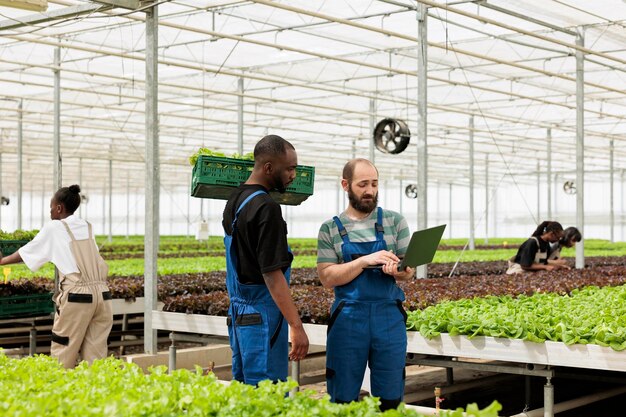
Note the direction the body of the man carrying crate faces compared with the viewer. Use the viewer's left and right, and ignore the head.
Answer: facing away from the viewer and to the right of the viewer

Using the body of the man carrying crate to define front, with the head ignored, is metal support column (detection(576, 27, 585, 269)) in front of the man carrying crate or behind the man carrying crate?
in front

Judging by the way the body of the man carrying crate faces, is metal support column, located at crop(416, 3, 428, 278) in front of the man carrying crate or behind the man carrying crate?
in front

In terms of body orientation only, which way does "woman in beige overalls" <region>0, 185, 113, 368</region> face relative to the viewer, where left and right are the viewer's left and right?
facing away from the viewer and to the left of the viewer

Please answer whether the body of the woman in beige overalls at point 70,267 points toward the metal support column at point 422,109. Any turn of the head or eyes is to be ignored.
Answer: no

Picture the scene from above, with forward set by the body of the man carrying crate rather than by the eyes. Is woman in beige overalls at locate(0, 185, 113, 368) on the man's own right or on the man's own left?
on the man's own left

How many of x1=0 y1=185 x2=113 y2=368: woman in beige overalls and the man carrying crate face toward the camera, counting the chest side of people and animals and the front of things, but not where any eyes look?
0

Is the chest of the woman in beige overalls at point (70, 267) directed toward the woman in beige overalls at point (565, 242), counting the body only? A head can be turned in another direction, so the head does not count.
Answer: no

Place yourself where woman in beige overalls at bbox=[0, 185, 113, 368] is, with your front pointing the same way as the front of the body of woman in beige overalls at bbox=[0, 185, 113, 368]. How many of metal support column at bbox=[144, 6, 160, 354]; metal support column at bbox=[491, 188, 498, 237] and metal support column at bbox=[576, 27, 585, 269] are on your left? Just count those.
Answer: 0

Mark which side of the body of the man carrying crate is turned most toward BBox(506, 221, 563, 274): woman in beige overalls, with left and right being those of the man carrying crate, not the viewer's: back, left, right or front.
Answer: front

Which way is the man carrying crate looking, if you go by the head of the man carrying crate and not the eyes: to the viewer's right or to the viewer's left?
to the viewer's right

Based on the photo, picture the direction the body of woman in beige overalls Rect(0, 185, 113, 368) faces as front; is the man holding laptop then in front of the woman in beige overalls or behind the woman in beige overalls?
behind
